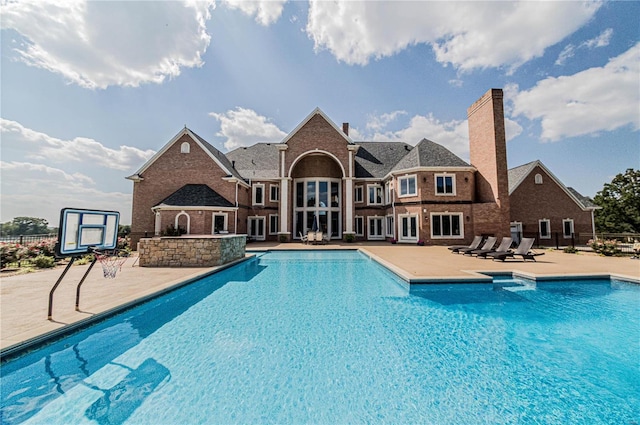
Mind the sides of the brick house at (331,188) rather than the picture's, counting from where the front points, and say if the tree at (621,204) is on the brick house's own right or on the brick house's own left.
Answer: on the brick house's own left

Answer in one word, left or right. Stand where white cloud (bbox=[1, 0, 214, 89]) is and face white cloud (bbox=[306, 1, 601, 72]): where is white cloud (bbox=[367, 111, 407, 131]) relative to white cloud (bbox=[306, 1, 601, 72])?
left

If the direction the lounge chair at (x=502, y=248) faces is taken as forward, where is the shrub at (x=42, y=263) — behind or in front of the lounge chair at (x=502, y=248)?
in front

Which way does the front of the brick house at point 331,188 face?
toward the camera

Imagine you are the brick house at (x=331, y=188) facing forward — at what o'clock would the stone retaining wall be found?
The stone retaining wall is roughly at 1 o'clock from the brick house.

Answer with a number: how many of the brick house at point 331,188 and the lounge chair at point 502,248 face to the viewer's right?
0
